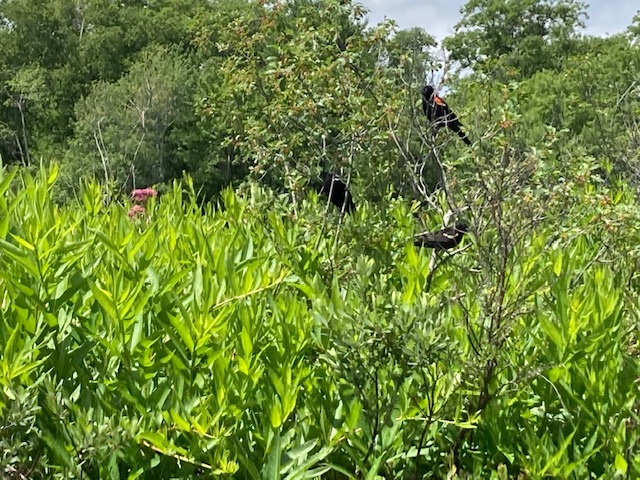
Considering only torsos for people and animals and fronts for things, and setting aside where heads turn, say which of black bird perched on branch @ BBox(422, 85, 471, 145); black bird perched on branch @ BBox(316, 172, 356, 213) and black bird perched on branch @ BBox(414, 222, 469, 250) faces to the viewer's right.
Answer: black bird perched on branch @ BBox(414, 222, 469, 250)

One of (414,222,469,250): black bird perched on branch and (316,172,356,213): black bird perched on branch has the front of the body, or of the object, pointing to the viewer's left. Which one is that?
(316,172,356,213): black bird perched on branch

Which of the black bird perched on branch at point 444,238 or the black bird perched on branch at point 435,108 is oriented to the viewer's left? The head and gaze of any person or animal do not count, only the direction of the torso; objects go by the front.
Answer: the black bird perched on branch at point 435,108

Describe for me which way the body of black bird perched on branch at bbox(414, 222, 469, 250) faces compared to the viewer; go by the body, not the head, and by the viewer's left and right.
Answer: facing to the right of the viewer

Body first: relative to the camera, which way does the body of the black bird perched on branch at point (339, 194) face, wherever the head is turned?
to the viewer's left

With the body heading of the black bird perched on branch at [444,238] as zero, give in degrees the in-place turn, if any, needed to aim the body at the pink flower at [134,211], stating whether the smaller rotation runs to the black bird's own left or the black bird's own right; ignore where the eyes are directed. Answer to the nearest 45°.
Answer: approximately 135° to the black bird's own left

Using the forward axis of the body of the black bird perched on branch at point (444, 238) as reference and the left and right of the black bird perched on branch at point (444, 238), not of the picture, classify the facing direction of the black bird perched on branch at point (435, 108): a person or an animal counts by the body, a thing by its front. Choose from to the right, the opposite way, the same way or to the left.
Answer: the opposite way

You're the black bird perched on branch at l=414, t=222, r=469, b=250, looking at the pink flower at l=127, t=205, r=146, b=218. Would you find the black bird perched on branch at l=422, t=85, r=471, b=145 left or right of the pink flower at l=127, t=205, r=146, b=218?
right

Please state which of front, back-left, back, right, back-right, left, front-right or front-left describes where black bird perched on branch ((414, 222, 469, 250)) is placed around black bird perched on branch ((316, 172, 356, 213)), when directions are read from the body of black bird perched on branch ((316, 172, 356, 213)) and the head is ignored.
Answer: back-left

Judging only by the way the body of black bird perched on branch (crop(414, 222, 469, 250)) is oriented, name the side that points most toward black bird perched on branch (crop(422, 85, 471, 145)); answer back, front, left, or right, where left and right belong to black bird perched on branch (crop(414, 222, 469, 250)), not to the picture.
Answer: left

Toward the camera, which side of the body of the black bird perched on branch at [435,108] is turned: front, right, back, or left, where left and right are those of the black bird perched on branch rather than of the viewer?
left
